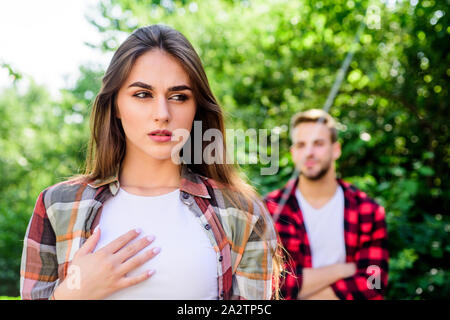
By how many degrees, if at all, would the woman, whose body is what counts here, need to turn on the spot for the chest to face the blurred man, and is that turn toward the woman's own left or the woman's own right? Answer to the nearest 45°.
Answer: approximately 135° to the woman's own left

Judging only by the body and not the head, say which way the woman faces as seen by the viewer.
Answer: toward the camera

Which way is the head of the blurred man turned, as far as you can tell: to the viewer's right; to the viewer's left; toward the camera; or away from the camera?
toward the camera
